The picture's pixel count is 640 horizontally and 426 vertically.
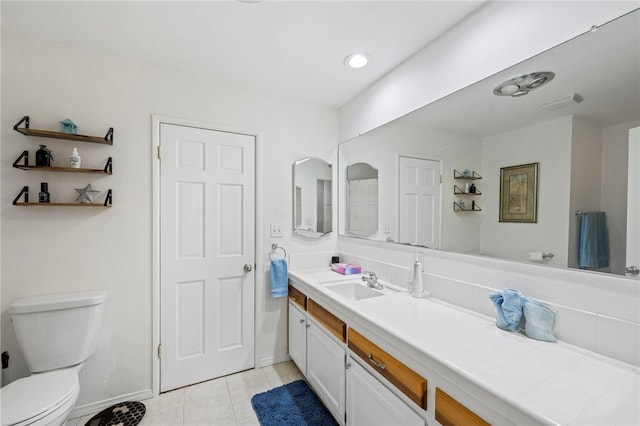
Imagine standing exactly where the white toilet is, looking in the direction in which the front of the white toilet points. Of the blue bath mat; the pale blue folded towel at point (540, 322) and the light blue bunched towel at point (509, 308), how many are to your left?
3

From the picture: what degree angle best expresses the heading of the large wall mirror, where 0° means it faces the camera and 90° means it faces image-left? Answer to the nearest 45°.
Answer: approximately 45°

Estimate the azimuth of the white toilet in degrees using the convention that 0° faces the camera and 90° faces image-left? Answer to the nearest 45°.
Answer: approximately 45°

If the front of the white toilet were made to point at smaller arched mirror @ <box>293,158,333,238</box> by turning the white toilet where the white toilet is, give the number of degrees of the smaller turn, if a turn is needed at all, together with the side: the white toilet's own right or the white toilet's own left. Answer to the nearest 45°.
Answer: approximately 135° to the white toilet's own left

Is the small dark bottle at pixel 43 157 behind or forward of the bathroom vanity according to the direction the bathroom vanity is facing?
forward

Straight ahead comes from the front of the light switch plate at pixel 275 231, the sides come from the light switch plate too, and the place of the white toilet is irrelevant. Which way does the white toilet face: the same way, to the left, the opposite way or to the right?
the same way

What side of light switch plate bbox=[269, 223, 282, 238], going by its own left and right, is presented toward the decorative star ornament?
right

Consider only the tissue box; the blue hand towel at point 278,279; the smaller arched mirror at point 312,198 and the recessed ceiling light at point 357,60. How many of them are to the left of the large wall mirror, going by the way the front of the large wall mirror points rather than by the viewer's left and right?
0

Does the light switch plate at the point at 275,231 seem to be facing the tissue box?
no

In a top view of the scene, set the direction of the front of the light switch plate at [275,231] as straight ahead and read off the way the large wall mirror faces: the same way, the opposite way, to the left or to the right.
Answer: to the right

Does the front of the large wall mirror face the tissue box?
no

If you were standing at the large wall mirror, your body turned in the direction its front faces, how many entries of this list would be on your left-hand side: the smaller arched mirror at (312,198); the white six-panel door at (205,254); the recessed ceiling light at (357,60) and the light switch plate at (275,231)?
0

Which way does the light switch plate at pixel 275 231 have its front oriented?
toward the camera

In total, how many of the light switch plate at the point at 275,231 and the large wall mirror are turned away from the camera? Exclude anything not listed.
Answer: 0
